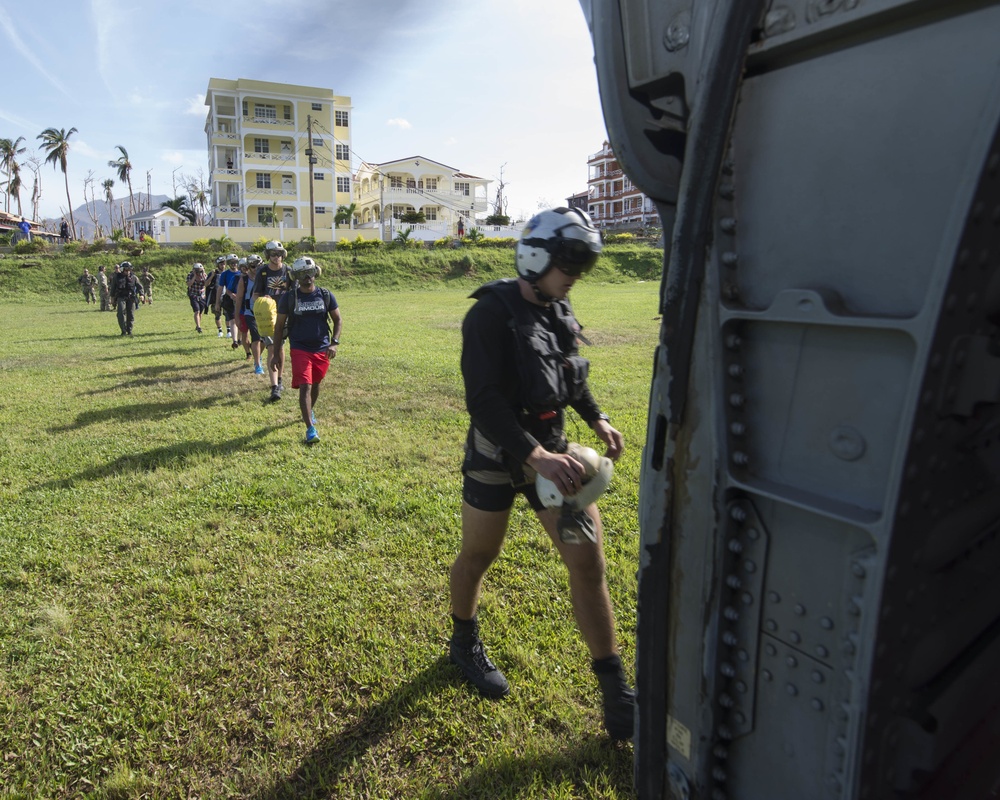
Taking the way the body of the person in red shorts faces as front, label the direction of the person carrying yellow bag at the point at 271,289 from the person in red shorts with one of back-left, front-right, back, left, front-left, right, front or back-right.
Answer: back

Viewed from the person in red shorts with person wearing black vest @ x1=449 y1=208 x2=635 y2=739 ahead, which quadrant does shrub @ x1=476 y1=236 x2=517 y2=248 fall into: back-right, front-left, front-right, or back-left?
back-left

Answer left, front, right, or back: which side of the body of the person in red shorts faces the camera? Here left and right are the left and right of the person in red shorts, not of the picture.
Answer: front

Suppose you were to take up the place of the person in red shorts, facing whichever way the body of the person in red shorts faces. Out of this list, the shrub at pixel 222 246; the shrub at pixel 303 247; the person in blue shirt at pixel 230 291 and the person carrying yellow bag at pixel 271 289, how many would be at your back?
4

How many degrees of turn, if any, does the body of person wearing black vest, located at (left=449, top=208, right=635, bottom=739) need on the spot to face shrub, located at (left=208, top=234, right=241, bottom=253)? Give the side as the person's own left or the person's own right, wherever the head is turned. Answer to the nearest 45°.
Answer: approximately 180°

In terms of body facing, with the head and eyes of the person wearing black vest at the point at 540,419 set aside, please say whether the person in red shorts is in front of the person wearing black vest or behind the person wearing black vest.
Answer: behind

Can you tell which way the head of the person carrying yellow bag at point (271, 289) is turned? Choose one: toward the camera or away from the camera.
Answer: toward the camera

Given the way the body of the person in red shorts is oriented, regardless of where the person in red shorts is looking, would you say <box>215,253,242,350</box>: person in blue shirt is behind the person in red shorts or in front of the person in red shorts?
behind

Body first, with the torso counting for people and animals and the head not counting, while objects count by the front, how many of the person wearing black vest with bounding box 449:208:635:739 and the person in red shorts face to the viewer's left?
0

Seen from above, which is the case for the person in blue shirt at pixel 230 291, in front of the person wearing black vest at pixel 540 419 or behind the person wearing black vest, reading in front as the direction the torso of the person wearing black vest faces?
behind

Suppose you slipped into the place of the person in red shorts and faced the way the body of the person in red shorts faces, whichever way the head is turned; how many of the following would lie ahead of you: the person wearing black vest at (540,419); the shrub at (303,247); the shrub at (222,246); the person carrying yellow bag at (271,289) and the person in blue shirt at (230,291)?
1
